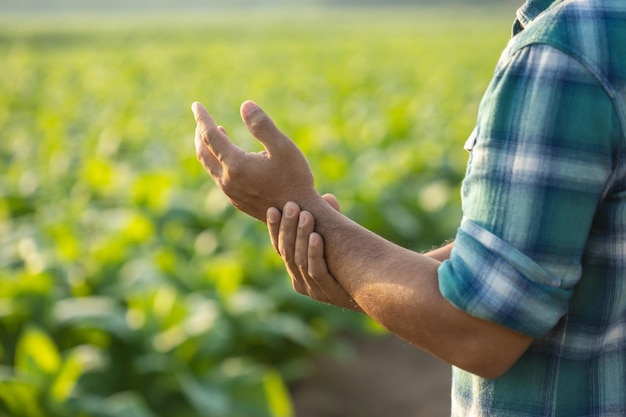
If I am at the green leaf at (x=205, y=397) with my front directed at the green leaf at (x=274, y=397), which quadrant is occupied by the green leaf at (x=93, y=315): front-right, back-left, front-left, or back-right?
back-left

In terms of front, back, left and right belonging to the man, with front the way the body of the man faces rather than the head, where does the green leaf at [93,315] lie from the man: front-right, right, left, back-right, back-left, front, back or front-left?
front-right

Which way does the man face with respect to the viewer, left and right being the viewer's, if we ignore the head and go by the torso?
facing to the left of the viewer

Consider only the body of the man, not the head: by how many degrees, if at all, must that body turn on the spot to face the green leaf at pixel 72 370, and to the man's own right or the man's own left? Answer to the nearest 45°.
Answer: approximately 45° to the man's own right
